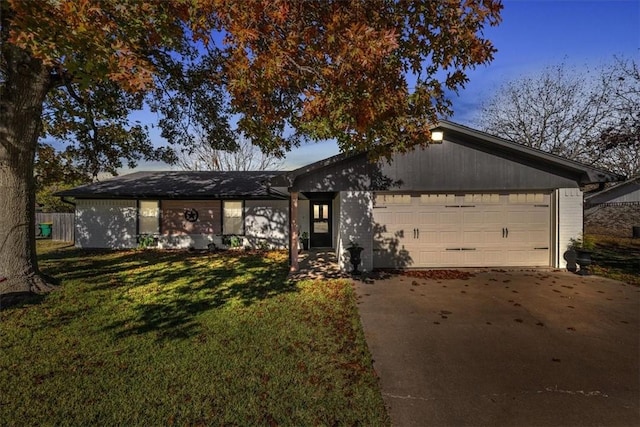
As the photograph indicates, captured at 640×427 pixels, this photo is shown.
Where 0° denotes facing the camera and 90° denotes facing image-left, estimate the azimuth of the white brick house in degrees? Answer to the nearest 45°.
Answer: approximately 0°

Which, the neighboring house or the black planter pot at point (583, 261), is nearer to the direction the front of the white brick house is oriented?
the black planter pot

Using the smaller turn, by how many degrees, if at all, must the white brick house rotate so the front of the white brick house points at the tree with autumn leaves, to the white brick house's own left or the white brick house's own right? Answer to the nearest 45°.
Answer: approximately 45° to the white brick house's own right

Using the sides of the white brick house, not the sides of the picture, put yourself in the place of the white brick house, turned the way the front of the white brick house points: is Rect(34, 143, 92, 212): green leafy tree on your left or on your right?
on your right

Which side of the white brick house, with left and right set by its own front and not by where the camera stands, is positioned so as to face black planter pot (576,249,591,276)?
left

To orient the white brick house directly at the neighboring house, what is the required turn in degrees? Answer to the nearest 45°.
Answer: approximately 135° to its left

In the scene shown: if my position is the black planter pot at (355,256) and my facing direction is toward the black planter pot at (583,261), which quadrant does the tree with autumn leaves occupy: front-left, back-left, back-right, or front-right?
back-right

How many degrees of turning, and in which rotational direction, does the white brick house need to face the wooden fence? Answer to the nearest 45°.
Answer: approximately 90° to its right

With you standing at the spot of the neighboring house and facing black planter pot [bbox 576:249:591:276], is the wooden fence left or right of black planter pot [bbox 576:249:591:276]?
right

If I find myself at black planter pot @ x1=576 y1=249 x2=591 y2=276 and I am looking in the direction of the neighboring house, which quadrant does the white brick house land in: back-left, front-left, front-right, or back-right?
back-left

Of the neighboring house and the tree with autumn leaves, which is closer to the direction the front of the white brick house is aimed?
the tree with autumn leaves

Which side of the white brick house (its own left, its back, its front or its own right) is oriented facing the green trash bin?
right

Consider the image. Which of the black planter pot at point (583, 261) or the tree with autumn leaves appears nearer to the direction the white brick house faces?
the tree with autumn leaves
